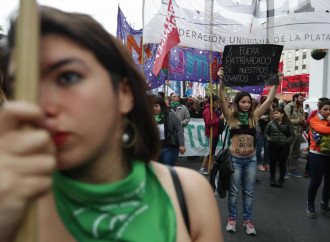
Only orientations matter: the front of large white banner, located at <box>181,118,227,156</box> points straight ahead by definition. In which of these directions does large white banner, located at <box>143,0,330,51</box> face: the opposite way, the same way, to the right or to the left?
the same way

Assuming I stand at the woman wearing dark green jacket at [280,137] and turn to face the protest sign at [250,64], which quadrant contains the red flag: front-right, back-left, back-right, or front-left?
back-right

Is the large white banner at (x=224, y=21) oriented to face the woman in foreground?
yes

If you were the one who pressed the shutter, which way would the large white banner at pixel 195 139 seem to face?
facing the viewer

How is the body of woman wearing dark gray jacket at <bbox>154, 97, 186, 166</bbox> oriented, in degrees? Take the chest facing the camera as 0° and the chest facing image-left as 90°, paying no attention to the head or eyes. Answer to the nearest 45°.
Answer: approximately 45°

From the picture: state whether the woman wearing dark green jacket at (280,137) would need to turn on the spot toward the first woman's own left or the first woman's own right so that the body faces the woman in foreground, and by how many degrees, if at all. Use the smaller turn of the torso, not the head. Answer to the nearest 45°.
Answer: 0° — they already face them

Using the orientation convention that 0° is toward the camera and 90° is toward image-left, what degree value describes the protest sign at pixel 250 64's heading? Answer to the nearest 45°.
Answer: approximately 0°

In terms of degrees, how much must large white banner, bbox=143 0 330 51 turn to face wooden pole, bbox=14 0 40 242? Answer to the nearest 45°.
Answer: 0° — it already faces it

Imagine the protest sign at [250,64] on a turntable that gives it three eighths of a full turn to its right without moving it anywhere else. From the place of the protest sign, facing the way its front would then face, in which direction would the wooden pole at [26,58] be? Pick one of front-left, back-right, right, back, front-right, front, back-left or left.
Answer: back-left

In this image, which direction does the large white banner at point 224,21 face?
toward the camera

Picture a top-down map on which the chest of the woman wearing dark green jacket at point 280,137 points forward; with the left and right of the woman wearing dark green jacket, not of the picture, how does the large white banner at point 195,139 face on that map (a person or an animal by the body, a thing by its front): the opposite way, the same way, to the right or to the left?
the same way

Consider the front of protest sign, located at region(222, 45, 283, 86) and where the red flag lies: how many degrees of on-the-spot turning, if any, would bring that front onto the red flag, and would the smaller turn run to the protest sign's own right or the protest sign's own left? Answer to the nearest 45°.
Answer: approximately 90° to the protest sign's own right

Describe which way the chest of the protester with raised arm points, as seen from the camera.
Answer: toward the camera

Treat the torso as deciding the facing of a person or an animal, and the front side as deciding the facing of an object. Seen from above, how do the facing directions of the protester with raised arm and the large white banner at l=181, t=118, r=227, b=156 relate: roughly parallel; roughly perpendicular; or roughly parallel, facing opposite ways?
roughly parallel
